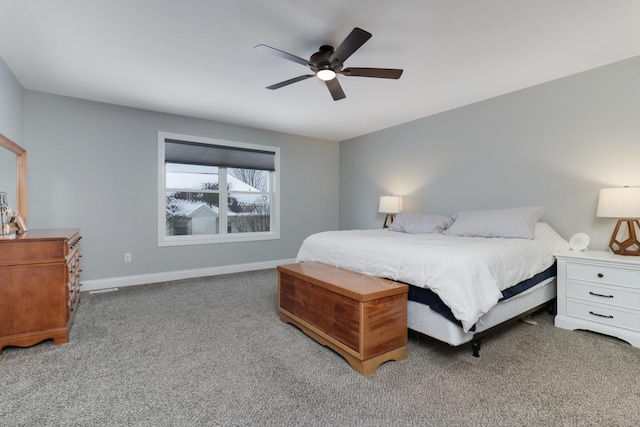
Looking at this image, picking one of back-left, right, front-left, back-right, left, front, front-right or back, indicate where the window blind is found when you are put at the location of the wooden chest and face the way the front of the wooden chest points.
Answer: right

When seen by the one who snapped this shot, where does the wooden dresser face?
facing to the right of the viewer

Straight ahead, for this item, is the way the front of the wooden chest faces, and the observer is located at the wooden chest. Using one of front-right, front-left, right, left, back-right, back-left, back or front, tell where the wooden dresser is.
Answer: front-right

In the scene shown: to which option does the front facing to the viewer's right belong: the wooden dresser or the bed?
the wooden dresser

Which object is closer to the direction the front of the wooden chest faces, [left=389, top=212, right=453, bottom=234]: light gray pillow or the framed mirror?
the framed mirror

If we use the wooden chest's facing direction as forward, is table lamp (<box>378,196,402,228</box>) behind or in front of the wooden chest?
behind

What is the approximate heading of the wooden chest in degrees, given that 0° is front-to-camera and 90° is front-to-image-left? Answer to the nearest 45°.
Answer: approximately 45°

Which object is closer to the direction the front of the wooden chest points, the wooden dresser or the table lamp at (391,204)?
the wooden dresser

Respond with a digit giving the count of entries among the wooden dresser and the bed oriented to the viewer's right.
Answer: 1

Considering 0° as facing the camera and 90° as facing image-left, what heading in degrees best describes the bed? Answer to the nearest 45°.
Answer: approximately 45°

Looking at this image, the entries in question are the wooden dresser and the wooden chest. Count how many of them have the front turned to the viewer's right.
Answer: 1

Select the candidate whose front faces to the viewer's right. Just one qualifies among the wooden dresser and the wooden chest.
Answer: the wooden dresser
